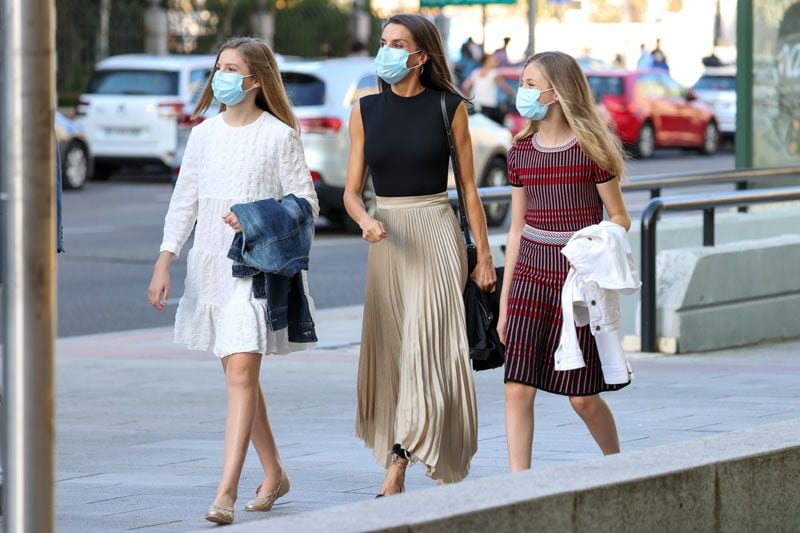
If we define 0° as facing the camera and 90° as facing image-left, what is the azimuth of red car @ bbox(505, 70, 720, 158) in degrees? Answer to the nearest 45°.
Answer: approximately 225°

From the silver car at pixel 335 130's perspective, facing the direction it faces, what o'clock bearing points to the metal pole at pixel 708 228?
The metal pole is roughly at 4 o'clock from the silver car.

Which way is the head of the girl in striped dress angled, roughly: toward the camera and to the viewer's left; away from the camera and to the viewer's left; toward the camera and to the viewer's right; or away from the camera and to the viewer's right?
toward the camera and to the viewer's left

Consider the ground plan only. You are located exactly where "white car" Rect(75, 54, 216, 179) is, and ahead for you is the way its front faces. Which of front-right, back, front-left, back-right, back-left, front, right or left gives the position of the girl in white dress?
back-right

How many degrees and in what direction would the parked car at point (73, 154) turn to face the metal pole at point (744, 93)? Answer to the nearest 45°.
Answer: approximately 90° to its right

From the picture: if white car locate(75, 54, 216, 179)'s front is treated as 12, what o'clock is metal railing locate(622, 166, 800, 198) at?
The metal railing is roughly at 4 o'clock from the white car.

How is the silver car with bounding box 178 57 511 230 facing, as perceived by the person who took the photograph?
facing away from the viewer and to the right of the viewer

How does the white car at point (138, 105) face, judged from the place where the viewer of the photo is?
facing away from the viewer and to the right of the viewer

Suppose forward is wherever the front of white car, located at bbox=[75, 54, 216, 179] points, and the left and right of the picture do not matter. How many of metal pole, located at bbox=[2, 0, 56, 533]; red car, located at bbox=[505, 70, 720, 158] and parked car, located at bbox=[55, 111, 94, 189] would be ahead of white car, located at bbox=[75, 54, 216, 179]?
1

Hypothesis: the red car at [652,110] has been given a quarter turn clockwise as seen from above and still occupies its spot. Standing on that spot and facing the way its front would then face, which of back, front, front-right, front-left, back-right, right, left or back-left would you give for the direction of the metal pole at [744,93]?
front-right

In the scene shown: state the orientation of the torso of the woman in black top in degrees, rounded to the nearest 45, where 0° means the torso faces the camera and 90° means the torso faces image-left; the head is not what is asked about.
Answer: approximately 45°
